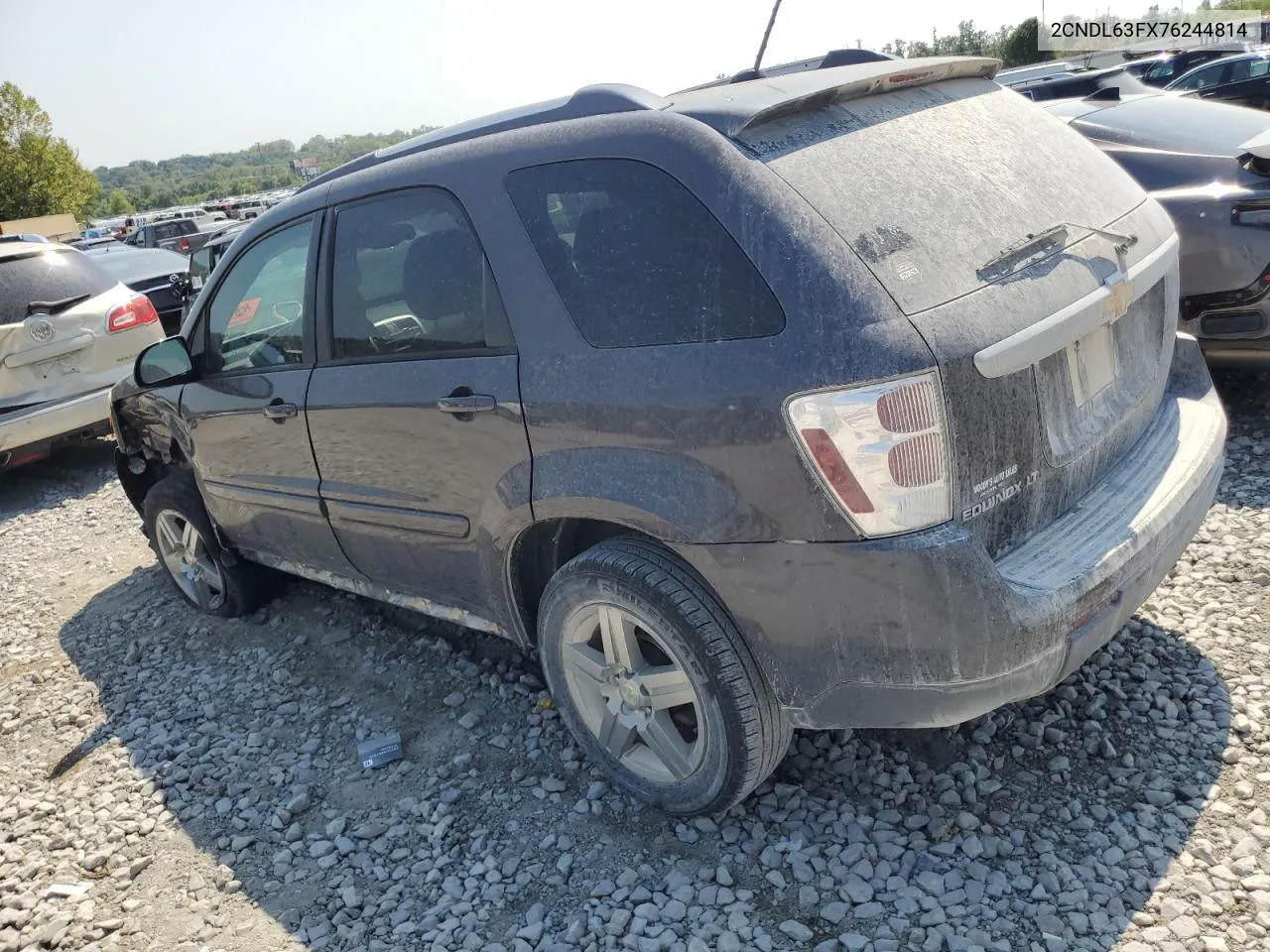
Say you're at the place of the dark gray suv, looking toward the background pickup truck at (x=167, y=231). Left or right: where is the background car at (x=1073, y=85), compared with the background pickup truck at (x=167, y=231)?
right

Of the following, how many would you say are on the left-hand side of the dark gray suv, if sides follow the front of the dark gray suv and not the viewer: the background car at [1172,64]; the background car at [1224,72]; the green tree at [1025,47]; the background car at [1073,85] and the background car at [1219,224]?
0

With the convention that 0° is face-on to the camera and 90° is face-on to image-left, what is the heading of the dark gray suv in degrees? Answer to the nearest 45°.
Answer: approximately 135°

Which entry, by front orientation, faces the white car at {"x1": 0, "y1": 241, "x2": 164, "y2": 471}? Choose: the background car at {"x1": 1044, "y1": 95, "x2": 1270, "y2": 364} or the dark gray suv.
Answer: the dark gray suv

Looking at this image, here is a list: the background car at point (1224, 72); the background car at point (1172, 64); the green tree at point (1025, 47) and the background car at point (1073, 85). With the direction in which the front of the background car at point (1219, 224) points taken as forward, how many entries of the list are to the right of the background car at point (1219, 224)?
0

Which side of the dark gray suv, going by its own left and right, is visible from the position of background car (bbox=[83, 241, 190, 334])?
front

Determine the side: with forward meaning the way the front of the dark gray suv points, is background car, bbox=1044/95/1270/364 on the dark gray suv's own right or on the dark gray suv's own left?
on the dark gray suv's own right

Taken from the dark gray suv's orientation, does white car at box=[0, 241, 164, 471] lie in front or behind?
in front
